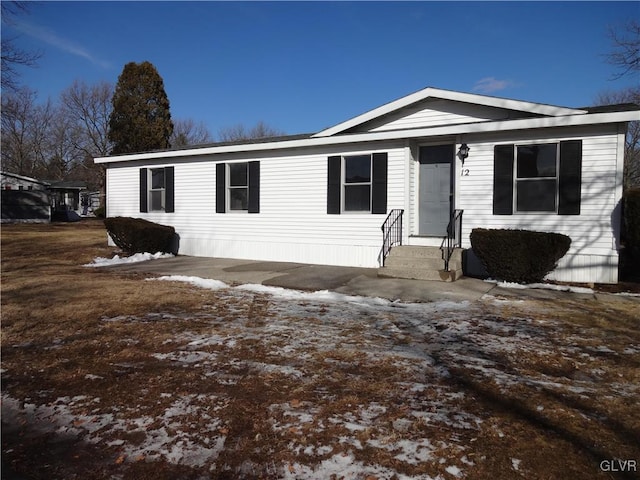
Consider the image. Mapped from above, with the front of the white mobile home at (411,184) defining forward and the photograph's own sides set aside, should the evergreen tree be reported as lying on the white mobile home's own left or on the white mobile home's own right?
on the white mobile home's own right

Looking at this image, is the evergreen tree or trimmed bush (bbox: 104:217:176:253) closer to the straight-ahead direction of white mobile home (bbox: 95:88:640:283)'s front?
the trimmed bush

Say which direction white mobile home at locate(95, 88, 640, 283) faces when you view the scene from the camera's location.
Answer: facing the viewer and to the left of the viewer

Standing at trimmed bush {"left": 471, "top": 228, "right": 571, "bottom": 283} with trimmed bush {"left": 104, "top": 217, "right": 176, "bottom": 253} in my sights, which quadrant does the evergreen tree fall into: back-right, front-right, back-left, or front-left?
front-right

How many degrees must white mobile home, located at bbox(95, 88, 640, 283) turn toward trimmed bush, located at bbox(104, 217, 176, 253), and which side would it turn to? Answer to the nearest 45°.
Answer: approximately 45° to its right

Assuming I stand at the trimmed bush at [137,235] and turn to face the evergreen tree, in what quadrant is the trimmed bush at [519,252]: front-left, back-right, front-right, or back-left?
back-right
